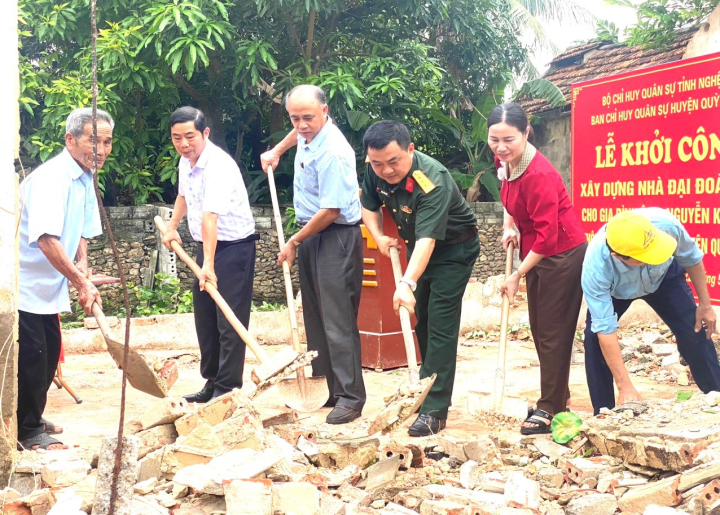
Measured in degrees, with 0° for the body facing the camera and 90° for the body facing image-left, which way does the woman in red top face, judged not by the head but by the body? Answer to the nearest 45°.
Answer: approximately 45°

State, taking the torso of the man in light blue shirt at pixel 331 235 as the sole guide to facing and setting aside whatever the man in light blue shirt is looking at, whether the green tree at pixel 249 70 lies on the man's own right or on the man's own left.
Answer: on the man's own right

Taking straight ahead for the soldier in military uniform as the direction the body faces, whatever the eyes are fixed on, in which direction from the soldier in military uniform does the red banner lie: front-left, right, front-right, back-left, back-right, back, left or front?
back

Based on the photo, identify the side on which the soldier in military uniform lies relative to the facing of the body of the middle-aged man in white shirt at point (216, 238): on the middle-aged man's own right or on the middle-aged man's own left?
on the middle-aged man's own left

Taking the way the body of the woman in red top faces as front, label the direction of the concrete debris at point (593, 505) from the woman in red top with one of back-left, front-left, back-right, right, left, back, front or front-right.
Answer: front-left

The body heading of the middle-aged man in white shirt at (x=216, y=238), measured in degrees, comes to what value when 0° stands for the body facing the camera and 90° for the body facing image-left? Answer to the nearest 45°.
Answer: approximately 45°

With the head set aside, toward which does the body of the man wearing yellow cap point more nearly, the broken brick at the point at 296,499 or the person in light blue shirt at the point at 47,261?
the broken brick

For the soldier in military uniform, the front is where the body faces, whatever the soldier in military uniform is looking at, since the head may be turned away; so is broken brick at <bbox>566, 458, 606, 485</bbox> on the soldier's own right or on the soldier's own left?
on the soldier's own left
